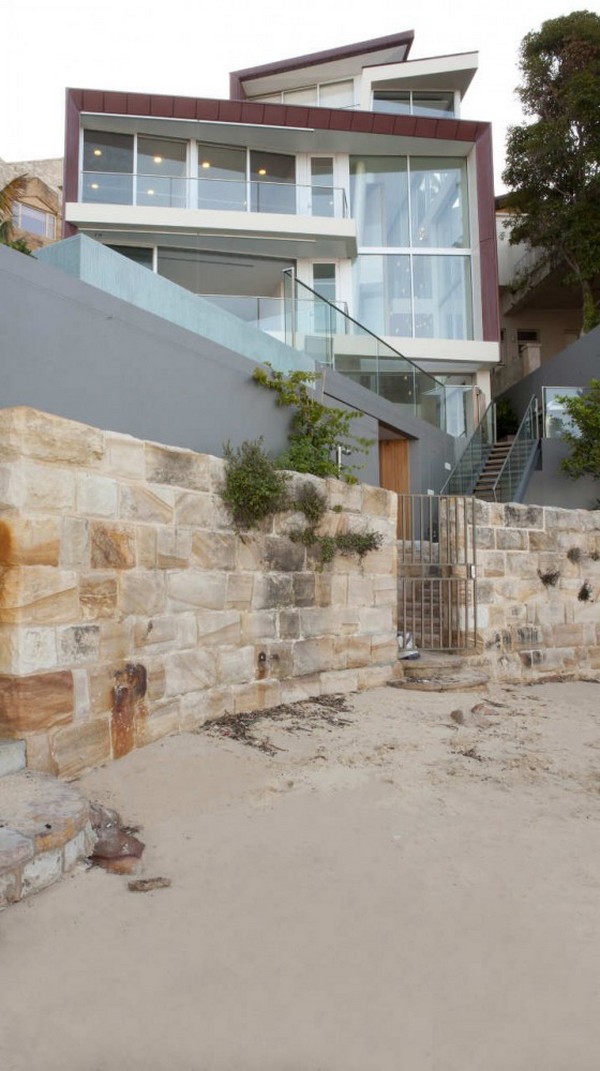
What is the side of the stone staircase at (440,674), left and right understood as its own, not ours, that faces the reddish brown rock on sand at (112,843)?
front

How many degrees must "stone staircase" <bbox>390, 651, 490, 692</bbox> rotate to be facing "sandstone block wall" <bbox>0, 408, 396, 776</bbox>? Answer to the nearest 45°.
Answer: approximately 45° to its right

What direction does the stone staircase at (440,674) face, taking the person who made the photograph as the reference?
facing the viewer

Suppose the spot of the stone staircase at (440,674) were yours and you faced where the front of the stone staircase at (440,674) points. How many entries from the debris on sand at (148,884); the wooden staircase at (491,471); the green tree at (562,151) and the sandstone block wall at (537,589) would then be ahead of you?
1

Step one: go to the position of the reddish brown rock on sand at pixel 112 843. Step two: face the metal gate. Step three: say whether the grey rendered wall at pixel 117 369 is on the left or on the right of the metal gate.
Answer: left

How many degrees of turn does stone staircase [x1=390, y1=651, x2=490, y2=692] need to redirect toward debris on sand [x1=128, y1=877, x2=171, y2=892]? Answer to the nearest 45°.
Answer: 0° — it already faces it

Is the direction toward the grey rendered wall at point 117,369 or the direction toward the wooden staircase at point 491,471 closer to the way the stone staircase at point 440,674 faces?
the grey rendered wall

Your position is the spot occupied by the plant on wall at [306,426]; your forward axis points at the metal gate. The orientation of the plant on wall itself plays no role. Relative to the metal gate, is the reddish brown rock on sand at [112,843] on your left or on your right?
right

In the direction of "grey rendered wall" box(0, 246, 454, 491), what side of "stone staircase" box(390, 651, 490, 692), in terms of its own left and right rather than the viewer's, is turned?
right

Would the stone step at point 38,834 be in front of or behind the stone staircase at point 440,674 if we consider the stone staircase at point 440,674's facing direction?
in front

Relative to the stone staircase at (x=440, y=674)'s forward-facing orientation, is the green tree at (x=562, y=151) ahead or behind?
behind
